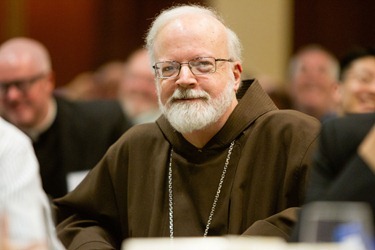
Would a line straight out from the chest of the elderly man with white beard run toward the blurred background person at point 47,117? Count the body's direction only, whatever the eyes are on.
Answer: no

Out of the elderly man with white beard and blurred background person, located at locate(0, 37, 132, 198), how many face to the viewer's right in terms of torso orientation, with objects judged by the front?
0

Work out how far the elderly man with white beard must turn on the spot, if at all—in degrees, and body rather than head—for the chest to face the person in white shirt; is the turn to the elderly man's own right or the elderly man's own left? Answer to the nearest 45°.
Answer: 0° — they already face them

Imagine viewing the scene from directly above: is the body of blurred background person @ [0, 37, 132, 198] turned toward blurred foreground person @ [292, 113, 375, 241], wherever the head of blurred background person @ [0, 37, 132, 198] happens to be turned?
no

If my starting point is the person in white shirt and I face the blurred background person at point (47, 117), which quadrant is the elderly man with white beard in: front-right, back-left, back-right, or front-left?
front-right

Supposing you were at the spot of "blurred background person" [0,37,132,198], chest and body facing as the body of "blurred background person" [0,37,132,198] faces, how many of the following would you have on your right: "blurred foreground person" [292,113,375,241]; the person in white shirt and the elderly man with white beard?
0

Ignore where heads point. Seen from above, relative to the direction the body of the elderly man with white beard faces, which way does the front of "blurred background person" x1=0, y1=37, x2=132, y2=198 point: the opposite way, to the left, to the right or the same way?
the same way

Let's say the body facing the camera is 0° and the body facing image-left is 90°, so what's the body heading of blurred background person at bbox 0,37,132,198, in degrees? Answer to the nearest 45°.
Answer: approximately 45°

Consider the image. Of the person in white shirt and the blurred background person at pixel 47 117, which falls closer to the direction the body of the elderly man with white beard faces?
the person in white shirt

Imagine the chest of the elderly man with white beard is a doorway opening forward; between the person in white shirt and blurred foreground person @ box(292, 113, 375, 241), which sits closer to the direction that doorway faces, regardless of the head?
the person in white shirt

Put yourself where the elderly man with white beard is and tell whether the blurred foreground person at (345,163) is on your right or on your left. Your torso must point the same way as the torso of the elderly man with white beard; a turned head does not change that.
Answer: on your left

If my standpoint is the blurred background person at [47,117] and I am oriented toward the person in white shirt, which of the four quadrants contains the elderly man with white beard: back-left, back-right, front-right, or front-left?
front-left
